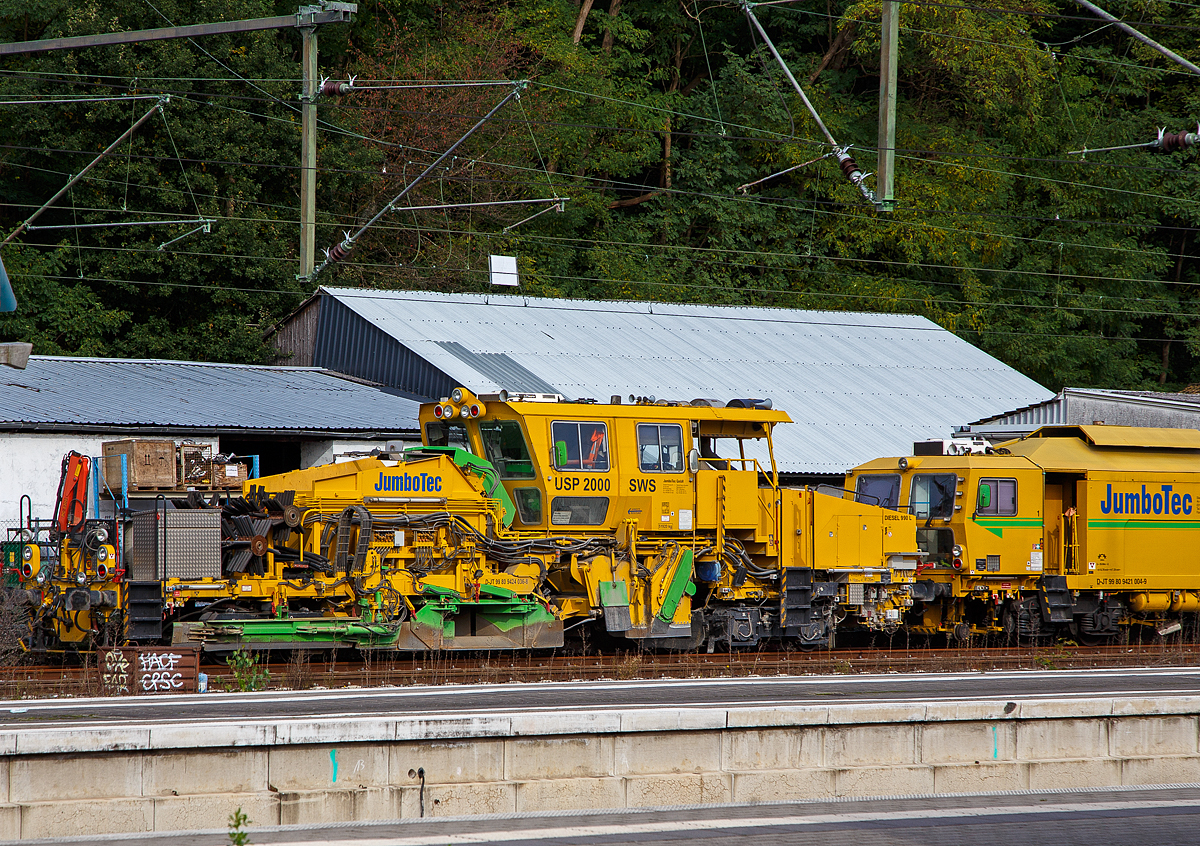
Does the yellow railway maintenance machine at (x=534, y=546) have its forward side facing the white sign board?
no

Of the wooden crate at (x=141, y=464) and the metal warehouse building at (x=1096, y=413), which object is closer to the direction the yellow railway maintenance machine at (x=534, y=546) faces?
the wooden crate

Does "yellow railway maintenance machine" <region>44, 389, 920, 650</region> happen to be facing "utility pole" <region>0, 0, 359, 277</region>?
no

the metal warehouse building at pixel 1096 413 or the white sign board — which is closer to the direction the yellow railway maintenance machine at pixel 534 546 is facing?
the white sign board

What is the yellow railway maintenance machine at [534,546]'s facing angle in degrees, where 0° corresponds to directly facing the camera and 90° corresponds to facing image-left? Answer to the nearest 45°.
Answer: approximately 90°

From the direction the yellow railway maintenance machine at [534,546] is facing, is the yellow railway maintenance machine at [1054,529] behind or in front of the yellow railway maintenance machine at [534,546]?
behind

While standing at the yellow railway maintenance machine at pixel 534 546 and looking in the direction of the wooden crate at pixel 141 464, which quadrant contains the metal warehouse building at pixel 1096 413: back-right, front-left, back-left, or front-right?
back-right

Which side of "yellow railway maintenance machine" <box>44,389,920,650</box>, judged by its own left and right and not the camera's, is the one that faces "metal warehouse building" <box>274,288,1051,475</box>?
right

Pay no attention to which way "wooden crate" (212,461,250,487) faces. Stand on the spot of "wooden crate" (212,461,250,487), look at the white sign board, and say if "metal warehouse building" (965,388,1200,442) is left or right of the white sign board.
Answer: right

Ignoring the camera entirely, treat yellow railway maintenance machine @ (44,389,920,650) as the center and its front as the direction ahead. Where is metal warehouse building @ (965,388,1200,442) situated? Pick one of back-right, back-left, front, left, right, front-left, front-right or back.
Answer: back-right
